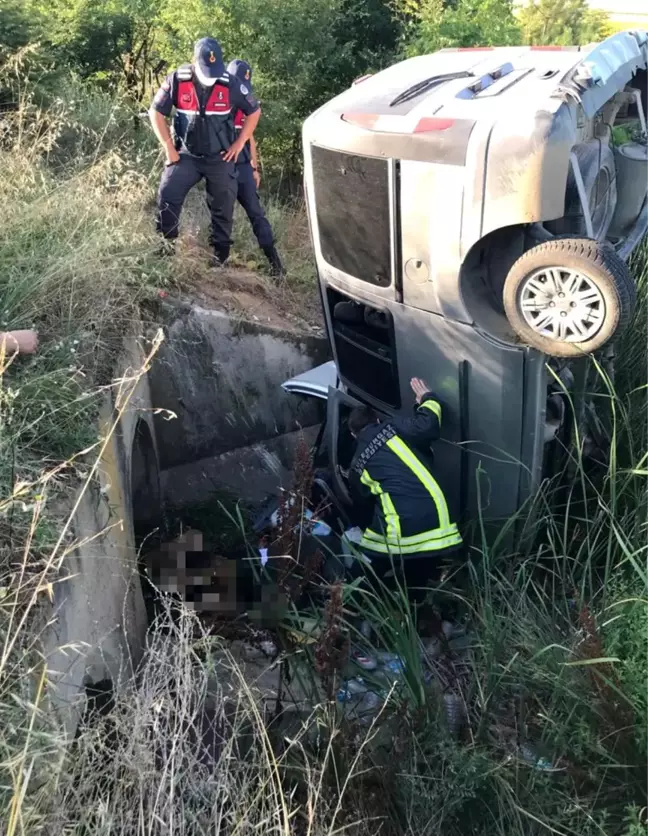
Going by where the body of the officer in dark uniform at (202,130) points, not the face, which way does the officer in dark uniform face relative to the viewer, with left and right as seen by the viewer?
facing the viewer

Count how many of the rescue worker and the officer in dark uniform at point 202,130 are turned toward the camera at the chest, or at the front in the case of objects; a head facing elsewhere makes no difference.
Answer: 1

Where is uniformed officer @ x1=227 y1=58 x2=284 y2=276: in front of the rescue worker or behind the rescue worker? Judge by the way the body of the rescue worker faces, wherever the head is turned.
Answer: in front

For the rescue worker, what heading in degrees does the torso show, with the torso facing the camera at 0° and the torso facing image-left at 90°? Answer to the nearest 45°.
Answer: approximately 135°

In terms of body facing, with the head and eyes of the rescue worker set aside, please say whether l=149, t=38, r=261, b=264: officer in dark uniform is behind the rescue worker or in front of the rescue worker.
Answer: in front
